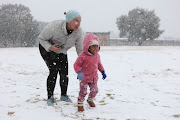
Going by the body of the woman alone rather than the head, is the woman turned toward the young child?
yes

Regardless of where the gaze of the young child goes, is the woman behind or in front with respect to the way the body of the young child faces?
behind

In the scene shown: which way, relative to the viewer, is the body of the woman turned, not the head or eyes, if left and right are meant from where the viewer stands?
facing the viewer and to the right of the viewer

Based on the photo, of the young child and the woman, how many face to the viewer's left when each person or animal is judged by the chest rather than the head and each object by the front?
0
